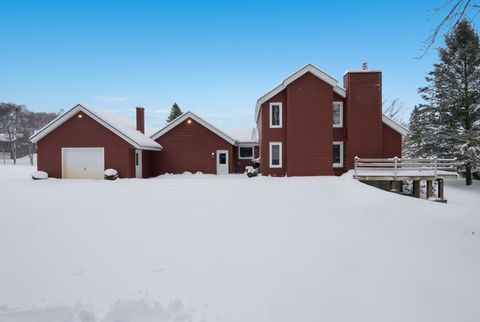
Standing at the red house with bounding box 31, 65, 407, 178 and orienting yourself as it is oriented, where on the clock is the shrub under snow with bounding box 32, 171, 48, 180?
The shrub under snow is roughly at 3 o'clock from the red house.

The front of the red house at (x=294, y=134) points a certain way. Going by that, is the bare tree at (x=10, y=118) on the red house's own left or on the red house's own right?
on the red house's own right

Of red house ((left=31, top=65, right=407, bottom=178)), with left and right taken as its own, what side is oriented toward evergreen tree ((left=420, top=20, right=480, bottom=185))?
left

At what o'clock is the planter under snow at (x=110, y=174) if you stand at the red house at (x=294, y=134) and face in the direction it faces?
The planter under snow is roughly at 3 o'clock from the red house.

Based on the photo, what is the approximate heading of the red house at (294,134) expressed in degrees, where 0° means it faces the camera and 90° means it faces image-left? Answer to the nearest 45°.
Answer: approximately 0°
